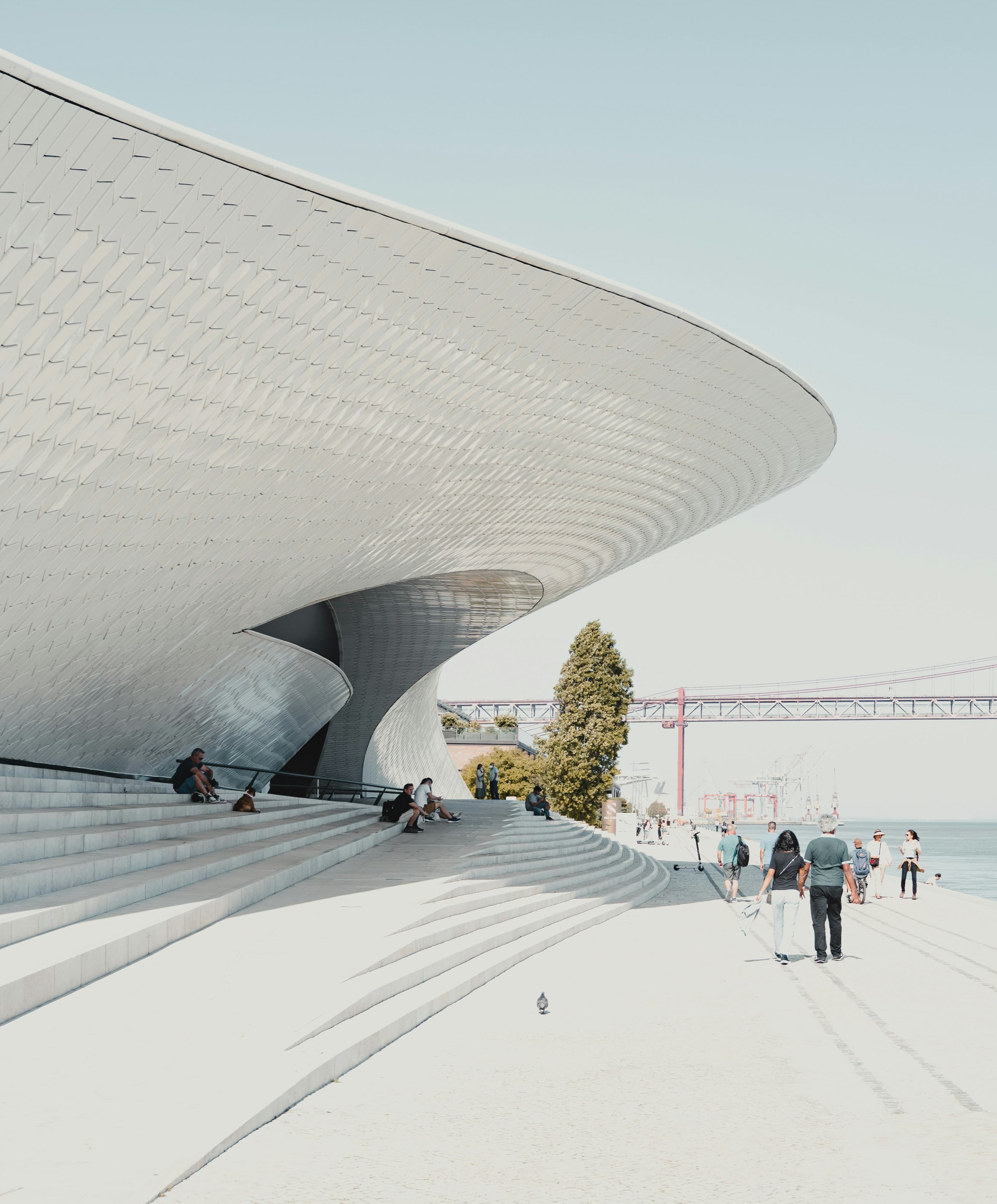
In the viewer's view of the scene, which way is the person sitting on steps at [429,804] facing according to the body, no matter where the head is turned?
to the viewer's right

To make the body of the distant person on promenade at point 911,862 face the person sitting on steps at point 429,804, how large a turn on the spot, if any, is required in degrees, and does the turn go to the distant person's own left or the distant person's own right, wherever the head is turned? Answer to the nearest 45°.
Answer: approximately 90° to the distant person's own right

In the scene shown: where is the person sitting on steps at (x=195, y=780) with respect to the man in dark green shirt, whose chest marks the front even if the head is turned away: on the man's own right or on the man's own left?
on the man's own left

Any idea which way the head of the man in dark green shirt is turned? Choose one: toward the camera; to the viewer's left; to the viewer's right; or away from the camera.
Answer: away from the camera

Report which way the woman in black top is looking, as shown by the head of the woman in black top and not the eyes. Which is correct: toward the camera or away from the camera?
away from the camera

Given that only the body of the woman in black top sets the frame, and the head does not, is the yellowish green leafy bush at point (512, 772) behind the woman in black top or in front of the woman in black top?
in front

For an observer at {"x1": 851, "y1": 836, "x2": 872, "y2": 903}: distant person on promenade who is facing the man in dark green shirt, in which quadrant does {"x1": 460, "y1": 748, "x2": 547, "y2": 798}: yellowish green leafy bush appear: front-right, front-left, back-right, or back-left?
back-right

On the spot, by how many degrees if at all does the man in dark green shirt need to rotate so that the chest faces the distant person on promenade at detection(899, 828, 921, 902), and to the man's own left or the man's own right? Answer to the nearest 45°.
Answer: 0° — they already face them

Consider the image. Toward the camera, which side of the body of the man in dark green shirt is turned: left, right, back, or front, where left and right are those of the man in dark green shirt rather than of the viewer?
back

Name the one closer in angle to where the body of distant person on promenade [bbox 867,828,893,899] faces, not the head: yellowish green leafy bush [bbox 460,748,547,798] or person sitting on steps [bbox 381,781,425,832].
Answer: the person sitting on steps

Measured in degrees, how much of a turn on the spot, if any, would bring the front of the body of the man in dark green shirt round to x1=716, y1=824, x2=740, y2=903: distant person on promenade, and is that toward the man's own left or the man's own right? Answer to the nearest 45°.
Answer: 0° — they already face them

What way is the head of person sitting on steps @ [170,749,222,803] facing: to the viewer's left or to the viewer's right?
to the viewer's right

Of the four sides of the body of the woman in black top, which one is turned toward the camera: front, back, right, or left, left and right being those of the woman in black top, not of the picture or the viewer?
back
